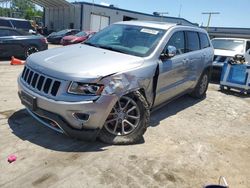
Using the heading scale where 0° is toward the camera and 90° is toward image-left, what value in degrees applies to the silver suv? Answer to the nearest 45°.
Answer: approximately 45°

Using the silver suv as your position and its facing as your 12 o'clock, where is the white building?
The white building is roughly at 4 o'clock from the silver suv.

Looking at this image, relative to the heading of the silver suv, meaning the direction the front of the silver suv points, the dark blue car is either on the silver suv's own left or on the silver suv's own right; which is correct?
on the silver suv's own right
